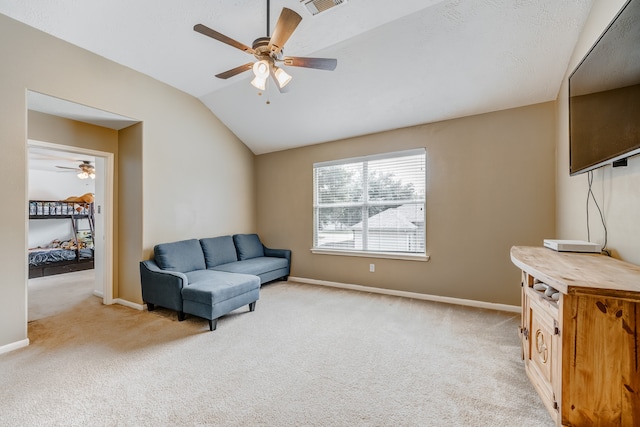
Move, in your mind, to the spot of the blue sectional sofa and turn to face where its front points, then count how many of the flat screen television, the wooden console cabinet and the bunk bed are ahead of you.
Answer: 2

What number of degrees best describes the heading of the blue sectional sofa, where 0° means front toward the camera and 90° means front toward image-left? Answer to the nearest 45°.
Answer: approximately 315°

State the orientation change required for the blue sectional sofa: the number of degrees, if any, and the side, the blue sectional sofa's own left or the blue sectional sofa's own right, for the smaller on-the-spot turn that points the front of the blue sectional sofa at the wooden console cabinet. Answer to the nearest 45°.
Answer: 0° — it already faces it

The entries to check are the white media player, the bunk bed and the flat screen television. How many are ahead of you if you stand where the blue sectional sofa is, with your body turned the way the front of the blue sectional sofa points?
2

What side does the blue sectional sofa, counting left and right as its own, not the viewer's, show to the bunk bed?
back

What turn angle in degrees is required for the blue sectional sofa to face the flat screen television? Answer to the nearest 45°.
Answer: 0° — it already faces it

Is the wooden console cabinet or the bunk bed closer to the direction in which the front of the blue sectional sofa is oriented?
the wooden console cabinet

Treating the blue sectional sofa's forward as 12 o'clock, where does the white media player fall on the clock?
The white media player is roughly at 12 o'clock from the blue sectional sofa.
